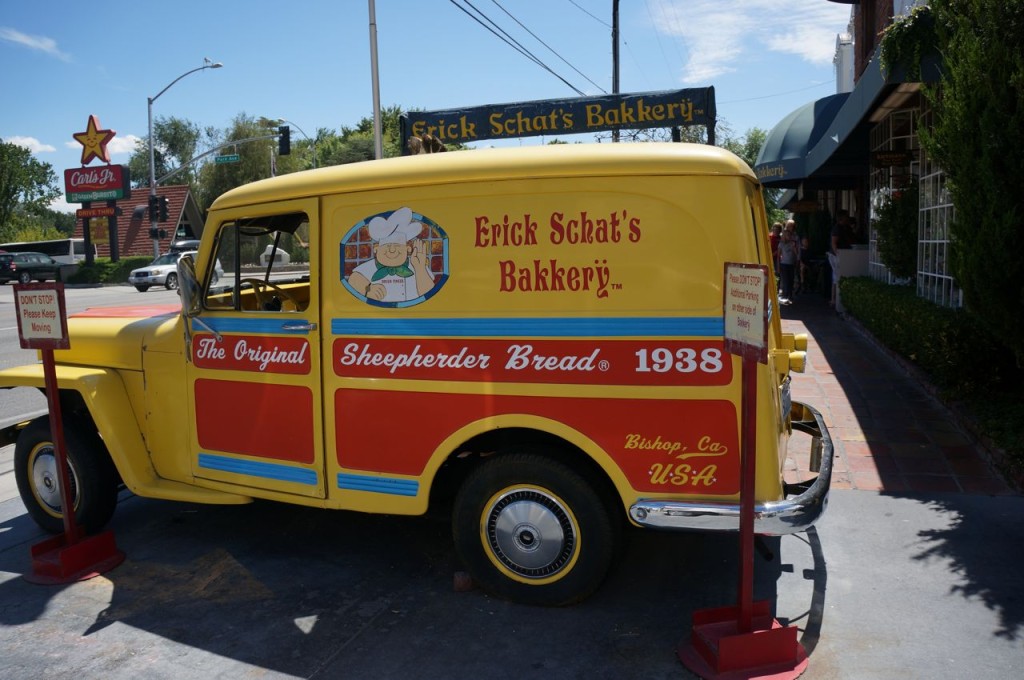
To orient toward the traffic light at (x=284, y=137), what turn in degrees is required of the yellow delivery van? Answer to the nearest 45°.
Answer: approximately 45° to its right

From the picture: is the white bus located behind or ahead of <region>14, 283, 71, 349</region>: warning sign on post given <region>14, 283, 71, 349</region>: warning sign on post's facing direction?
behind

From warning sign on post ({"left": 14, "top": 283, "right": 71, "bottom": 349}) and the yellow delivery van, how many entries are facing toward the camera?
1

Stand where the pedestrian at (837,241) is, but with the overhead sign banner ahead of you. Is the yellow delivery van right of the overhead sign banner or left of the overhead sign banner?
left

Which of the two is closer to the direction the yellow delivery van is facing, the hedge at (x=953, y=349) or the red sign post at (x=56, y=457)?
the red sign post

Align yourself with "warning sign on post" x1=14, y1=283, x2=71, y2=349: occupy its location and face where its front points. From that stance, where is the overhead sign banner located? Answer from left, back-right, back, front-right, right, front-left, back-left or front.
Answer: back-left

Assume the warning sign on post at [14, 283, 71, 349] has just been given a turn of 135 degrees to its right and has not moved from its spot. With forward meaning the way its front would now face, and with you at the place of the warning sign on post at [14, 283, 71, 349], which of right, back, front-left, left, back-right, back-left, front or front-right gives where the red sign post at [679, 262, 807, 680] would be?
back

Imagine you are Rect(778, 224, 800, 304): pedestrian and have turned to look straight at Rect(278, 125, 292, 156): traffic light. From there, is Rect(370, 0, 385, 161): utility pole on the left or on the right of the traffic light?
left

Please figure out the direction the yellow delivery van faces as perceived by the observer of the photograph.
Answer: facing away from the viewer and to the left of the viewer

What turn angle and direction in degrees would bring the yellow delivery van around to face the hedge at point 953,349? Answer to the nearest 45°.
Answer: approximately 90° to its right

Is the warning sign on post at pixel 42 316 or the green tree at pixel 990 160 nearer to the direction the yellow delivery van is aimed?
the warning sign on post

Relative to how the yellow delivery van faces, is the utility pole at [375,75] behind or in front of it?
in front

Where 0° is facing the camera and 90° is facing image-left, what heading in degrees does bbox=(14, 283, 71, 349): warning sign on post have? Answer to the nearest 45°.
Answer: approximately 0°
